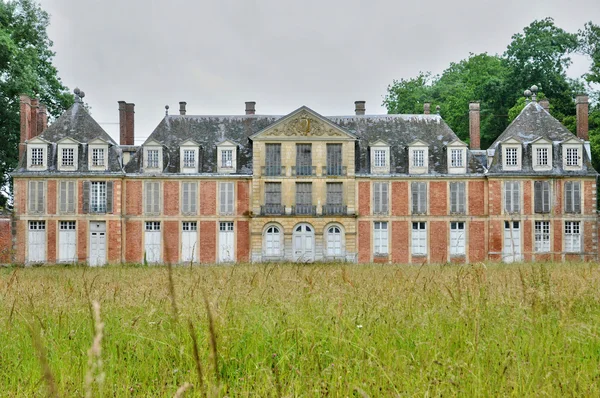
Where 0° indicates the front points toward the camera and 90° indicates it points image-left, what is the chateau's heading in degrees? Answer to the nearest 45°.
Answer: approximately 0°

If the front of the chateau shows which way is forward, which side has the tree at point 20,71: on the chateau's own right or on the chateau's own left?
on the chateau's own right
